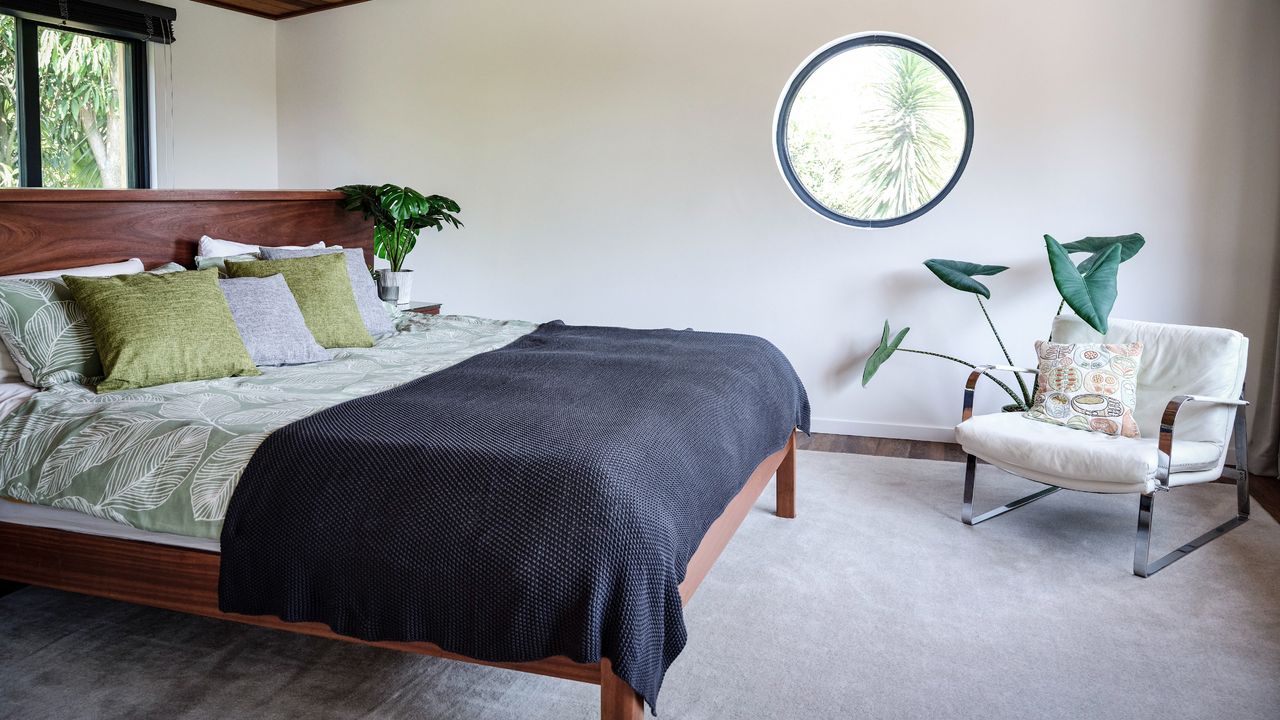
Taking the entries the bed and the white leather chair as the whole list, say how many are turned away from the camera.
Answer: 0

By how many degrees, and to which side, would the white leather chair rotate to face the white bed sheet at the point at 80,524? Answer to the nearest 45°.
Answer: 0° — it already faces it

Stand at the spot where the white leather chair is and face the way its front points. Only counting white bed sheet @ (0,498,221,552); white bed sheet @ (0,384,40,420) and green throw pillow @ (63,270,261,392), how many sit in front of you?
3

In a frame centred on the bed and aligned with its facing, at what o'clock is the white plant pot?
The white plant pot is roughly at 8 o'clock from the bed.

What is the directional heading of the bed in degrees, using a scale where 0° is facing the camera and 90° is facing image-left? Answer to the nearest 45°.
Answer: approximately 315°

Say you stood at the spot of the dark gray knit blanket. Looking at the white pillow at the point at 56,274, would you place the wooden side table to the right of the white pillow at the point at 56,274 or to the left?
right

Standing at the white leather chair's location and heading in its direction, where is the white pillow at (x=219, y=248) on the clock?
The white pillow is roughly at 1 o'clock from the white leather chair.

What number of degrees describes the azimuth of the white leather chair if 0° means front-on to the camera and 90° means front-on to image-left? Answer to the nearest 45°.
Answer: approximately 45°

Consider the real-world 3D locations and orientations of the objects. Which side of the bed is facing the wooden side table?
left
